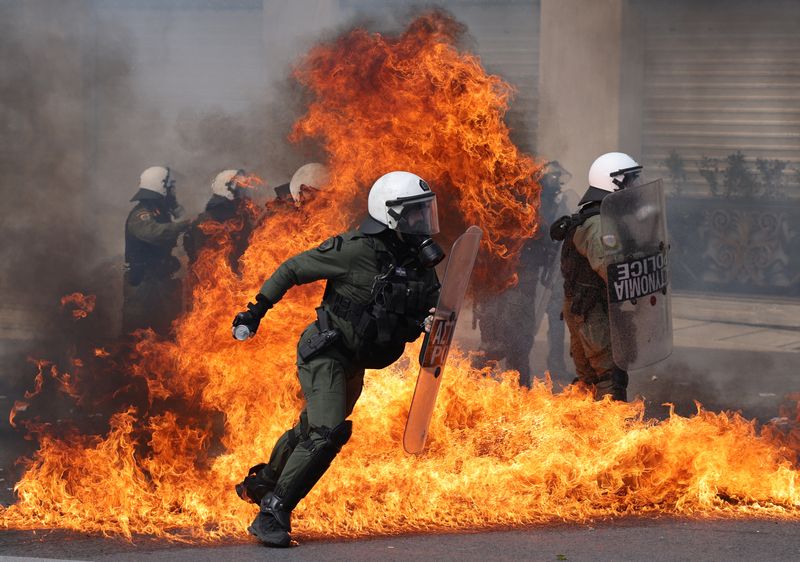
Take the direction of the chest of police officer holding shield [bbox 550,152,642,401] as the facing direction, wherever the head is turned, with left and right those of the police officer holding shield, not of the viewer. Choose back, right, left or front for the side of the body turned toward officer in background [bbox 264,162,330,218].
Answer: back

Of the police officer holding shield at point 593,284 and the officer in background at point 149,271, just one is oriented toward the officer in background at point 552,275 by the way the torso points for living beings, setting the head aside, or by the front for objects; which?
the officer in background at point 149,271

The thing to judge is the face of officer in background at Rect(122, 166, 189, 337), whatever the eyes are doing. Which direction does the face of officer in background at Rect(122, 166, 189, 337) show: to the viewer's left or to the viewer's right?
to the viewer's right

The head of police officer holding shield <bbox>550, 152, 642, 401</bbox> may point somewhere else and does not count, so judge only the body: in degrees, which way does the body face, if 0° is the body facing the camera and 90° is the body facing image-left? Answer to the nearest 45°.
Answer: approximately 270°

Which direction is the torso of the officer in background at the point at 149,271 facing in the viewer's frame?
to the viewer's right

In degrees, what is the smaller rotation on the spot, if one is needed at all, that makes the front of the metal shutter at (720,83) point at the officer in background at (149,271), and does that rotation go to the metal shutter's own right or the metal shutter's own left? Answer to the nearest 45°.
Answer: approximately 45° to the metal shutter's own right

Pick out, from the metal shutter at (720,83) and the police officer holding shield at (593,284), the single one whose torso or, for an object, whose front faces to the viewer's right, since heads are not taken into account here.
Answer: the police officer holding shield

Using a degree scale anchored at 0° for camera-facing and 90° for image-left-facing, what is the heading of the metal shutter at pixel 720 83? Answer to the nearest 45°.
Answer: approximately 0°

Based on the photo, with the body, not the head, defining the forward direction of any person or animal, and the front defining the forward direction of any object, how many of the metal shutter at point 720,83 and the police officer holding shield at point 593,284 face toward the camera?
1

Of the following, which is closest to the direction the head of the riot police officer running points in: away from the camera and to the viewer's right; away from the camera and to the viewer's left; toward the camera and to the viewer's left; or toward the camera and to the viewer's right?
toward the camera and to the viewer's right

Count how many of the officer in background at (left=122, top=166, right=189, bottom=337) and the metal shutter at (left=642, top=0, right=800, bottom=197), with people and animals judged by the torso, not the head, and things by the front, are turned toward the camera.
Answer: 1

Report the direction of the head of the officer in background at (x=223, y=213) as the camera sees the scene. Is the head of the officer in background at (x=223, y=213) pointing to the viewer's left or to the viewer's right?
to the viewer's right

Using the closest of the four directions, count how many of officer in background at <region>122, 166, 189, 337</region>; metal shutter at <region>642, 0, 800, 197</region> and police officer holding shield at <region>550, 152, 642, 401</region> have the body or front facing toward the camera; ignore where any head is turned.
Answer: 1

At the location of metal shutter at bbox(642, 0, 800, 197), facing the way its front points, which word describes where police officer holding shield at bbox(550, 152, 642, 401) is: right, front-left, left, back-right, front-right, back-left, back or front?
front

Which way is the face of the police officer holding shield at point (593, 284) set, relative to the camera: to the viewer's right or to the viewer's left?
to the viewer's right
